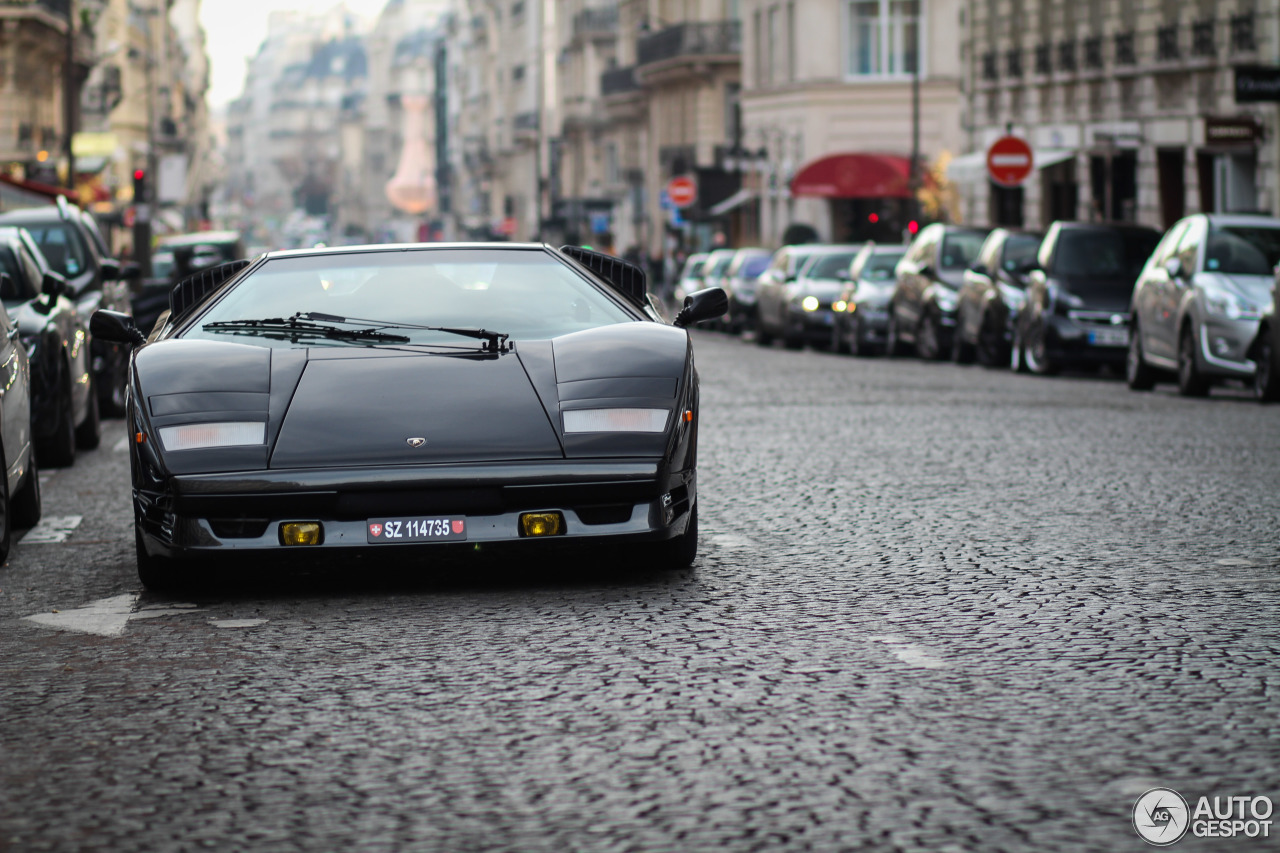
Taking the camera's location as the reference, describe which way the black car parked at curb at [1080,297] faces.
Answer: facing the viewer and to the right of the viewer

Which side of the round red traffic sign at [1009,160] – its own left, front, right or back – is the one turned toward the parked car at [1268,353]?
front

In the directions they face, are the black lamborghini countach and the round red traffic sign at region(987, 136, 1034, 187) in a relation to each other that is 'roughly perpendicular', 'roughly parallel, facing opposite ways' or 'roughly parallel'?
roughly parallel

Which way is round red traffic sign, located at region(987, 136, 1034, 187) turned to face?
toward the camera

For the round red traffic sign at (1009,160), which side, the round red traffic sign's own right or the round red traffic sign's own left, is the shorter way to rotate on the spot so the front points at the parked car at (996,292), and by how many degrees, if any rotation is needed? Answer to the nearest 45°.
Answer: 0° — it already faces it

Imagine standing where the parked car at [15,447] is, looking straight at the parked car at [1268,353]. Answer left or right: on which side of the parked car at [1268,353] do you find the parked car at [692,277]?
left

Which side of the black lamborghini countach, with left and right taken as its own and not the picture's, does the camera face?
front

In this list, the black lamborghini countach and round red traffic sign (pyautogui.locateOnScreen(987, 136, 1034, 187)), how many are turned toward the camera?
2

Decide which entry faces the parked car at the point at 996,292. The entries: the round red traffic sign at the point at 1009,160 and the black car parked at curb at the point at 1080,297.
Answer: the round red traffic sign

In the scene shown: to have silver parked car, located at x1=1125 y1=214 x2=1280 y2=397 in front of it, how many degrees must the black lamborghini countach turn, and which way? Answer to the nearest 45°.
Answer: approximately 135° to its left

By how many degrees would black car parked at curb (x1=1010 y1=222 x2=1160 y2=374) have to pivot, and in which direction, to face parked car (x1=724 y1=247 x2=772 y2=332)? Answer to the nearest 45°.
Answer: approximately 135° to its left
